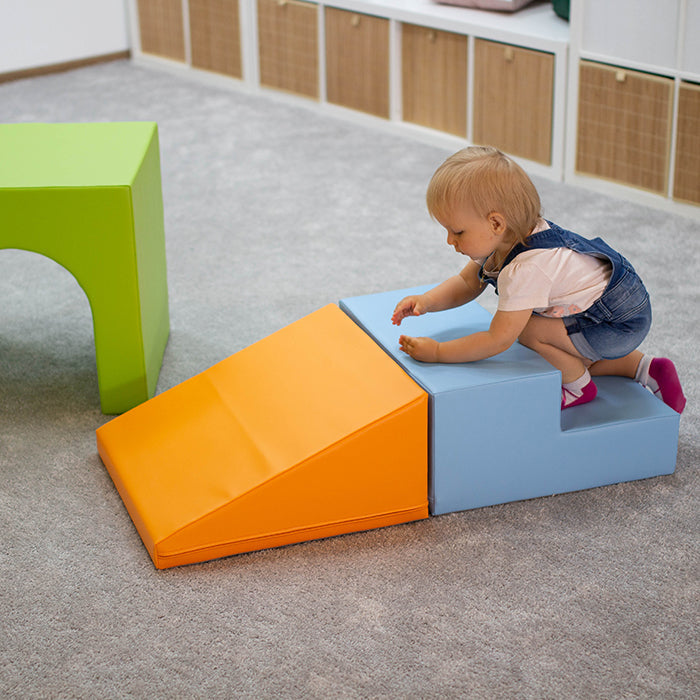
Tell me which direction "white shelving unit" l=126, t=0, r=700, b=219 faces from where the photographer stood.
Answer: facing the viewer and to the left of the viewer

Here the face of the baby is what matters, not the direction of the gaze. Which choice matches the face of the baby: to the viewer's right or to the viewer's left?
to the viewer's left

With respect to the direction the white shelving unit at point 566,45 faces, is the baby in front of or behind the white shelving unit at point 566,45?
in front

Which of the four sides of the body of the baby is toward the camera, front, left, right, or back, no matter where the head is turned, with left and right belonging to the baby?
left

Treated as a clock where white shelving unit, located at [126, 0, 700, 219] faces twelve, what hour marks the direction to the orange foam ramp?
The orange foam ramp is roughly at 11 o'clock from the white shelving unit.

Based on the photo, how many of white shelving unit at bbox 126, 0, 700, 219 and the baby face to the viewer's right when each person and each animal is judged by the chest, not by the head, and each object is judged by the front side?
0

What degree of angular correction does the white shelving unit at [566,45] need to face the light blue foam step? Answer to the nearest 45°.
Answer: approximately 45° to its left

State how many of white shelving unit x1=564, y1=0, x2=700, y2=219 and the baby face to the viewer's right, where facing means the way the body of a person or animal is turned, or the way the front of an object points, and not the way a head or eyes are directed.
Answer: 0
